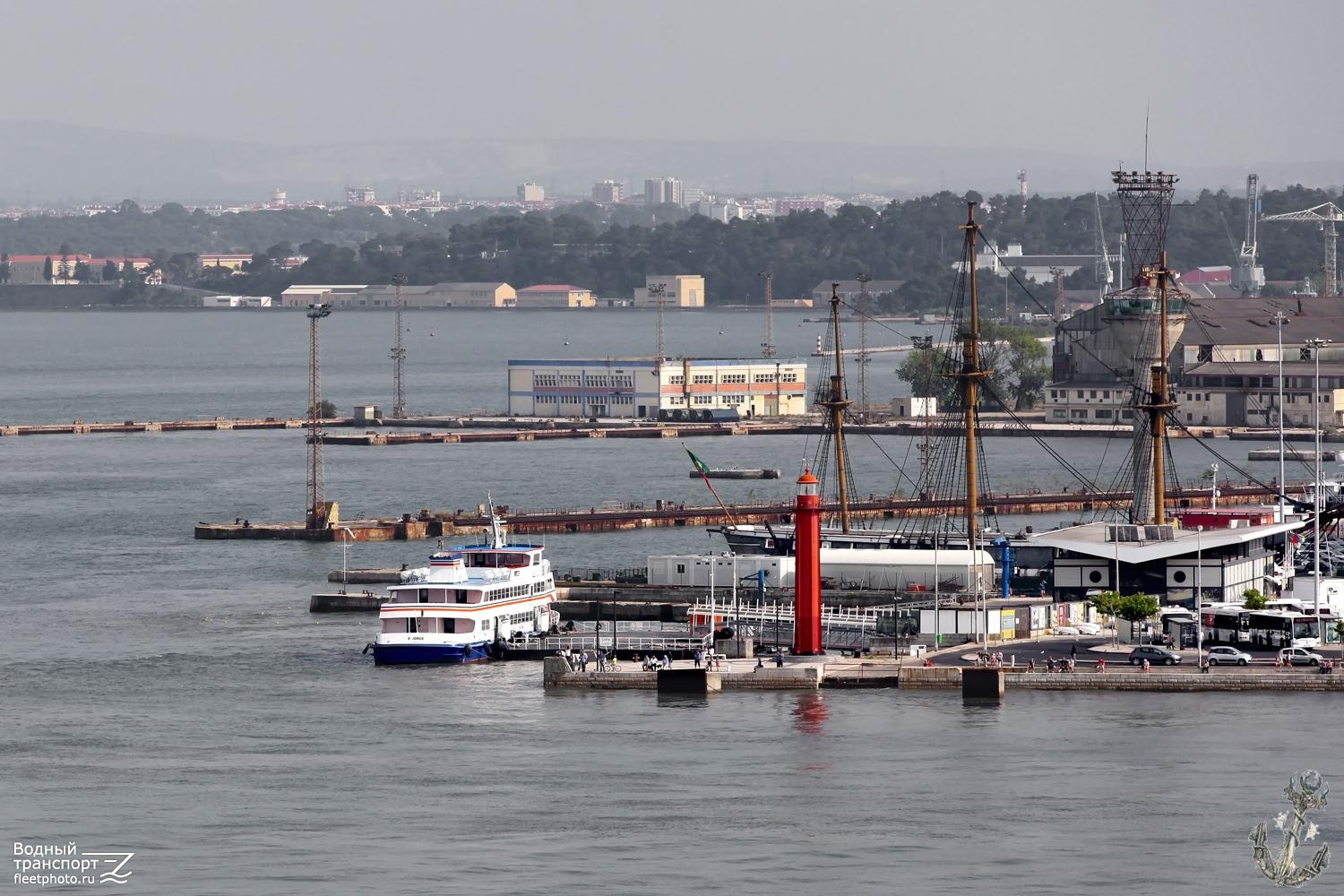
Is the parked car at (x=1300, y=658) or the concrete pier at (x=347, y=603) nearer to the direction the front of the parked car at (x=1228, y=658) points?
the parked car

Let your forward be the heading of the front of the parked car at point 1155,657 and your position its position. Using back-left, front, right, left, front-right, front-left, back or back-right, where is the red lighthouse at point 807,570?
back

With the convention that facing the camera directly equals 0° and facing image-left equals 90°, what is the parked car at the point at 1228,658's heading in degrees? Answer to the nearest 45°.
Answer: approximately 270°

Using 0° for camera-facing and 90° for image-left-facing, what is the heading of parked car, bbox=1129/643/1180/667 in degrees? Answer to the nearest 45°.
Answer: approximately 270°

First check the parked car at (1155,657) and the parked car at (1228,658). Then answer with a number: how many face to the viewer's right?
2

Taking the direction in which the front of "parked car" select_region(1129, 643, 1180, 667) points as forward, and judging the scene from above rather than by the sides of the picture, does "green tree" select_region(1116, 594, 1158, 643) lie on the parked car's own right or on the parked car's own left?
on the parked car's own left

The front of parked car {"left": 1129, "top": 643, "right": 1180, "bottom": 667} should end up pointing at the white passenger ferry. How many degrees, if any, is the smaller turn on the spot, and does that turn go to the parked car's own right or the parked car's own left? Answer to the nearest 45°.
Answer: approximately 180°

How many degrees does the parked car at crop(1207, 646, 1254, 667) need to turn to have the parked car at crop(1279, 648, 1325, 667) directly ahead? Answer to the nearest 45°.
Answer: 0° — it already faces it

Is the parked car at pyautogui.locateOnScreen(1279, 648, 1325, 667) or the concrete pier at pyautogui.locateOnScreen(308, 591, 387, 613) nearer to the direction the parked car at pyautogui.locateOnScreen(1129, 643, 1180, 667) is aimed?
the parked car

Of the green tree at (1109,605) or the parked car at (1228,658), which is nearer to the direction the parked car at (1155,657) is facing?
the parked car
